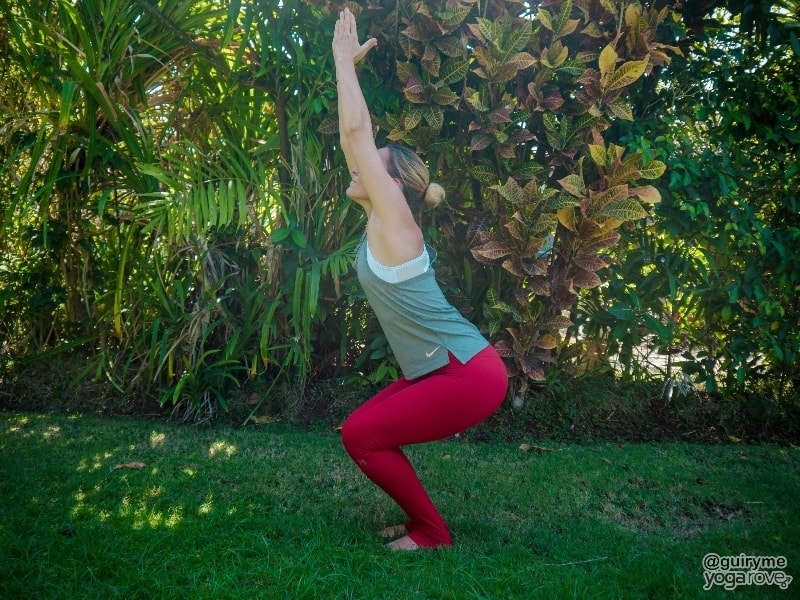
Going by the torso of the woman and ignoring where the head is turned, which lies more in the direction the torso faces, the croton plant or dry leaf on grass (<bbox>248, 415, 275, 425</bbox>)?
the dry leaf on grass

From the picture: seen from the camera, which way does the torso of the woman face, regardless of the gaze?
to the viewer's left

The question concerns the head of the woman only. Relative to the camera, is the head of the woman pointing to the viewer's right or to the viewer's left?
to the viewer's left

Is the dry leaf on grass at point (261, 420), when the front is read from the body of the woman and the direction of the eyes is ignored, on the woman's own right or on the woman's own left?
on the woman's own right

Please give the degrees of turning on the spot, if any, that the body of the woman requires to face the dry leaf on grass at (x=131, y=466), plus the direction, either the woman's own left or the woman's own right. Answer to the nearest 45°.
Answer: approximately 45° to the woman's own right
